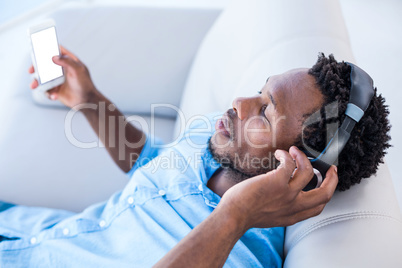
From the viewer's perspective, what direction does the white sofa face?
toward the camera
